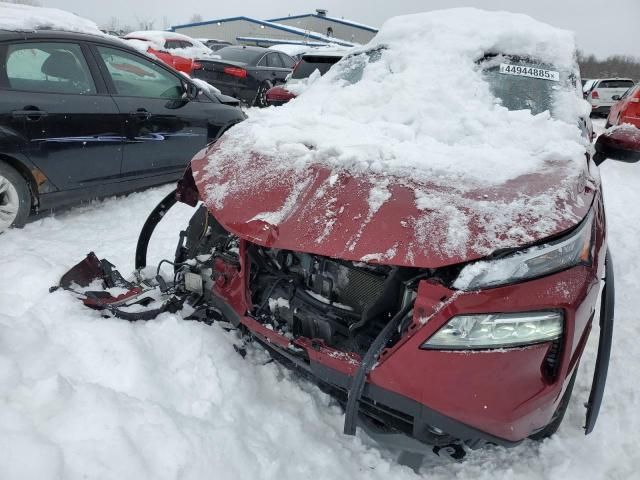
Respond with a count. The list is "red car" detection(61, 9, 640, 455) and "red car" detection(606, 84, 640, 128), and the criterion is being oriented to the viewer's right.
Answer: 0

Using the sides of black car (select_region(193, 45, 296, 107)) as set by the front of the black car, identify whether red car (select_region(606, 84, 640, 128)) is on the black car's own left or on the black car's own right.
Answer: on the black car's own right

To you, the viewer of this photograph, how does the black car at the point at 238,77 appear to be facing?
facing away from the viewer and to the right of the viewer

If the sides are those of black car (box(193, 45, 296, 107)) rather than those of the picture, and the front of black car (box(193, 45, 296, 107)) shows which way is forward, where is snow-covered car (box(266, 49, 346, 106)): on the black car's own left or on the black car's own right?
on the black car's own right

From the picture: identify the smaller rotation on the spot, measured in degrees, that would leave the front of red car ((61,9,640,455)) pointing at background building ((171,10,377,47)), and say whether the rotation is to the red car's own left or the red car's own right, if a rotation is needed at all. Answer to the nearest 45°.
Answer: approximately 135° to the red car's own right

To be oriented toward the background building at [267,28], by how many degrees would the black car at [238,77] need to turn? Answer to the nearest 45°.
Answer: approximately 45° to its left

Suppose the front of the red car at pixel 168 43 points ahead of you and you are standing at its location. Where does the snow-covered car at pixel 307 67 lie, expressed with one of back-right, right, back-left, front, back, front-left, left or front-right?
front-right

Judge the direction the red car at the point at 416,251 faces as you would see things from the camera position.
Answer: facing the viewer and to the left of the viewer
